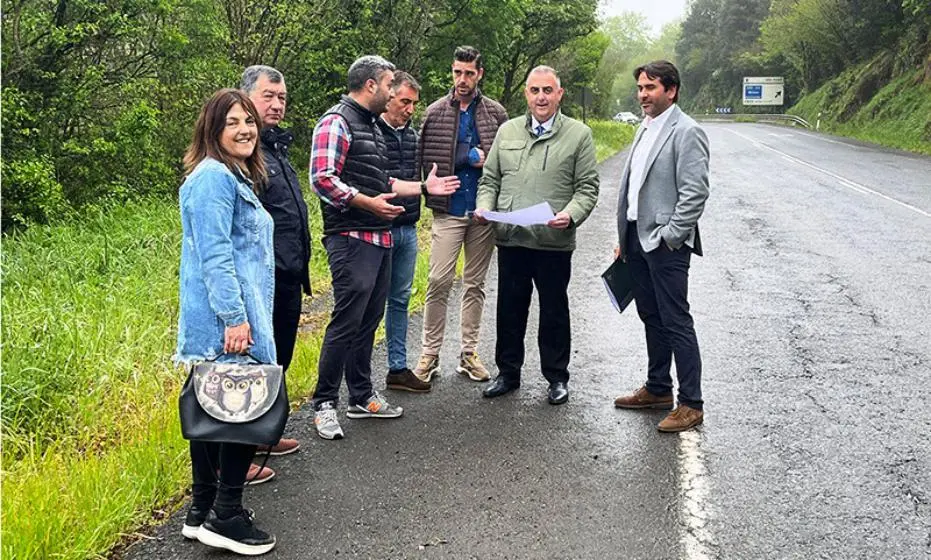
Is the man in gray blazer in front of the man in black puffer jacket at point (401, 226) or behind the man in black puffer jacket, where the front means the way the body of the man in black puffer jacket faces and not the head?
in front

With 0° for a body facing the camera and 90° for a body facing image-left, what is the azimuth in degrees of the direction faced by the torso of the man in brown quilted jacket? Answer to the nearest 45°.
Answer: approximately 0°

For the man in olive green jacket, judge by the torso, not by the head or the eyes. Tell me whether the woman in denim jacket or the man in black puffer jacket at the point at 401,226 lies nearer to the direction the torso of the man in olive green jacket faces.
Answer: the woman in denim jacket

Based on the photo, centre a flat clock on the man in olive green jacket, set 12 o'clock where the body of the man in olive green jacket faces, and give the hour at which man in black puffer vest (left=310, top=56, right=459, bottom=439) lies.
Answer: The man in black puffer vest is roughly at 2 o'clock from the man in olive green jacket.

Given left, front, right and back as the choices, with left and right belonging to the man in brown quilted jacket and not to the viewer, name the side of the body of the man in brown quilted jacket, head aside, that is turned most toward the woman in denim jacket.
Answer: front

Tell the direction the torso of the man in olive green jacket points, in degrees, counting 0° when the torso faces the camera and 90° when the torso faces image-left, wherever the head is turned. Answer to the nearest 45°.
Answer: approximately 0°

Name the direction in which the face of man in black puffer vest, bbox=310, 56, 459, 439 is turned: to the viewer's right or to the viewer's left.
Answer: to the viewer's right

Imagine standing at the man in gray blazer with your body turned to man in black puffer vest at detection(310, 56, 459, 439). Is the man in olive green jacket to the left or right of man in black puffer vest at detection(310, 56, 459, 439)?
right
